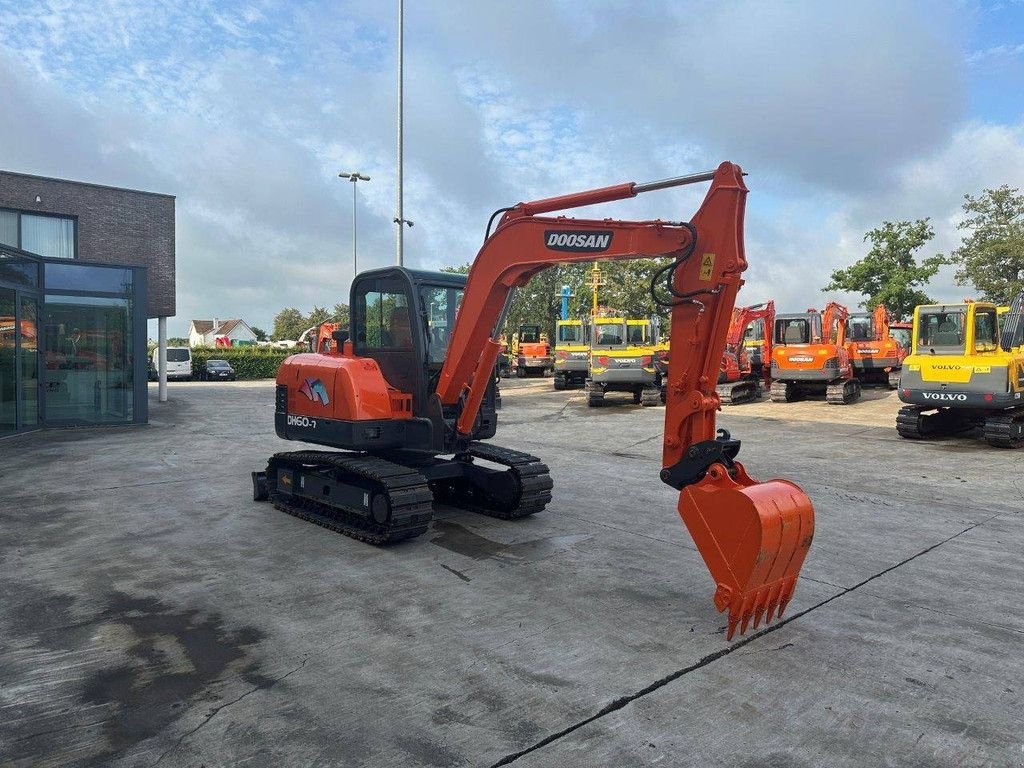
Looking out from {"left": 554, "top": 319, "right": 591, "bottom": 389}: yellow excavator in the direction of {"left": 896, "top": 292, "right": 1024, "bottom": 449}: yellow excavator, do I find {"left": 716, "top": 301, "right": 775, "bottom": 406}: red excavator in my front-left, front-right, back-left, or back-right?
front-left

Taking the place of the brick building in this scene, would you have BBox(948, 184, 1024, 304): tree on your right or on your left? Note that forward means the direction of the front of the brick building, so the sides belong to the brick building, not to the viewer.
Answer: on your left

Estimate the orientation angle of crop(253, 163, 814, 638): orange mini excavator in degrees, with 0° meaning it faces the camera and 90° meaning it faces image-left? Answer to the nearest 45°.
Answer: approximately 315°

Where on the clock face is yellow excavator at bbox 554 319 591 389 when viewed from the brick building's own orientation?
The yellow excavator is roughly at 10 o'clock from the brick building.

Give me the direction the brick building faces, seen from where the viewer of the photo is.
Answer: facing the viewer and to the right of the viewer
